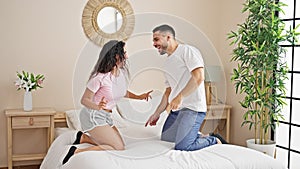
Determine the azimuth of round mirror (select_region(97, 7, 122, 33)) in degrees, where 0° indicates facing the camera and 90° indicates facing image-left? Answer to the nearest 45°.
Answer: approximately 0°

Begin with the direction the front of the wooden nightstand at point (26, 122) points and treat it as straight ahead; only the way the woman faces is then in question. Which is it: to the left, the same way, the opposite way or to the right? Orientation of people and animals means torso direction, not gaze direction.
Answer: to the left

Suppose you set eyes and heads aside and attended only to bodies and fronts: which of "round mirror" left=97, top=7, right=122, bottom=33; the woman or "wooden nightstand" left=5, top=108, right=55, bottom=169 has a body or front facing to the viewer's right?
the woman

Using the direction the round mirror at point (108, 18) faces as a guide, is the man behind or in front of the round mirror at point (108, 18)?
in front

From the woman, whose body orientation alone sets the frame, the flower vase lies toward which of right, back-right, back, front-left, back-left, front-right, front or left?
back-left

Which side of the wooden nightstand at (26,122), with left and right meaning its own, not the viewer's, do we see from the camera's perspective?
front

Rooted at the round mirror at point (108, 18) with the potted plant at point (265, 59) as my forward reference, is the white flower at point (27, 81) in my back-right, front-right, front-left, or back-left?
back-right

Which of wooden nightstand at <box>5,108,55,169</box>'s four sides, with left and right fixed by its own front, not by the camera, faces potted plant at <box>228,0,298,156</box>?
left

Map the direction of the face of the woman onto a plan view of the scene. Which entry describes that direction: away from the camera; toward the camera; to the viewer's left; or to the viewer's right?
to the viewer's right

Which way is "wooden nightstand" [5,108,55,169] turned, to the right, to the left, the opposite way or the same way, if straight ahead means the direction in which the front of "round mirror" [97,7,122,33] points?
the same way

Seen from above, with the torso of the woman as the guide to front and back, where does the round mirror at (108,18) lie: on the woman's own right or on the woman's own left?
on the woman's own left
